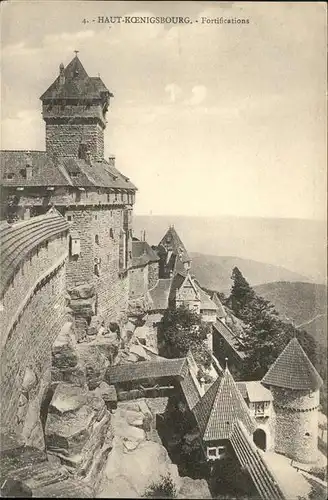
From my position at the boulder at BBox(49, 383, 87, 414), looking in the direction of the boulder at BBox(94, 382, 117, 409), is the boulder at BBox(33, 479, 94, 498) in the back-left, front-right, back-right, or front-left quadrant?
back-right
